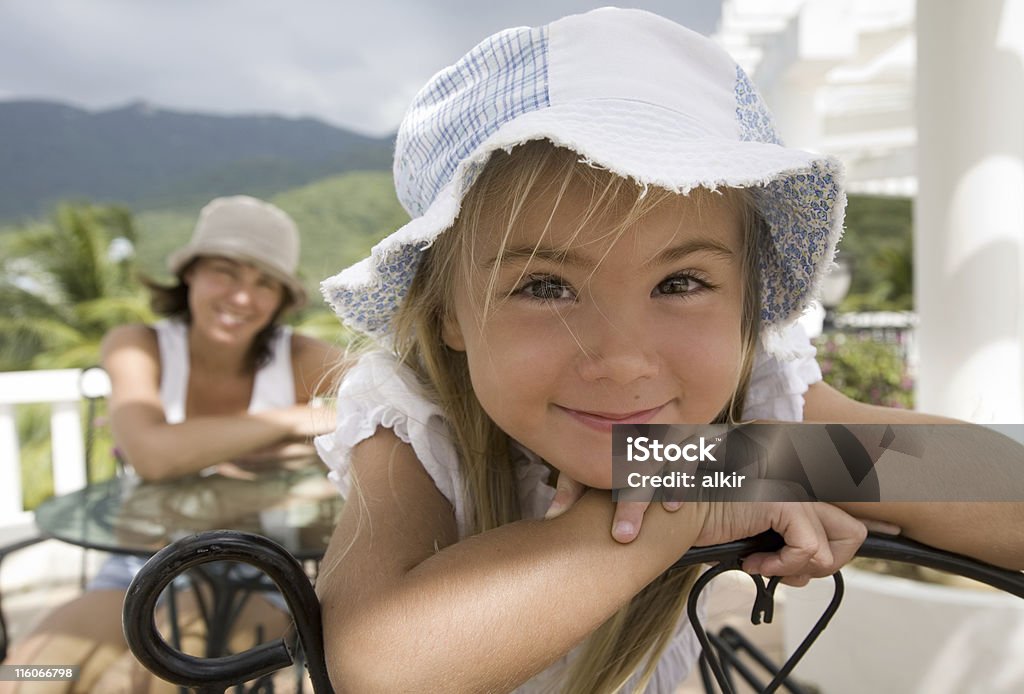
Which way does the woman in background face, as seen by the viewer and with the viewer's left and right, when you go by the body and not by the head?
facing the viewer

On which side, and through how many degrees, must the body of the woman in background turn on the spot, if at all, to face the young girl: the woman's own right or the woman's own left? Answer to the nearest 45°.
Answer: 0° — they already face them

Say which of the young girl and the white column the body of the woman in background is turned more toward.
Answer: the young girl

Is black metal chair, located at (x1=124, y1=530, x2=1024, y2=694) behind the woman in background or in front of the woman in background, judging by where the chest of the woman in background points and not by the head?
in front

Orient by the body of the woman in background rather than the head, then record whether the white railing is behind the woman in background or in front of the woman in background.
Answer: behind

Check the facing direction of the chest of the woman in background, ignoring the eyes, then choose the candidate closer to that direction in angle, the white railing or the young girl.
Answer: the young girl

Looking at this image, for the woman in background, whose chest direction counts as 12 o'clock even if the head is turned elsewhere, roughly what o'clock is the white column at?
The white column is roughly at 10 o'clock from the woman in background.

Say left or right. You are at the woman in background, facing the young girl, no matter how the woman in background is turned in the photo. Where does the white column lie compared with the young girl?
left

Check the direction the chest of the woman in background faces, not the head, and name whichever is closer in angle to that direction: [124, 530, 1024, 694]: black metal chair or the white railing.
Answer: the black metal chair
